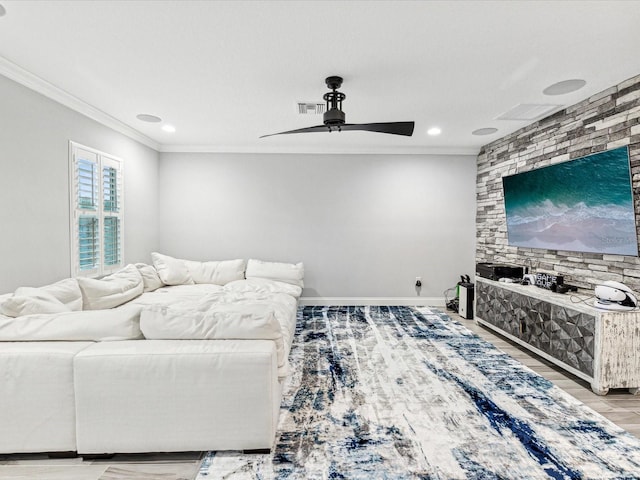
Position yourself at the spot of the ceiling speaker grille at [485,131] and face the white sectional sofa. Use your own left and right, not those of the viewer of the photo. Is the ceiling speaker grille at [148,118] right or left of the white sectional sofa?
right

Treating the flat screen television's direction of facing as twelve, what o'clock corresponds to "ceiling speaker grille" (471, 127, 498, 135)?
The ceiling speaker grille is roughly at 3 o'clock from the flat screen television.

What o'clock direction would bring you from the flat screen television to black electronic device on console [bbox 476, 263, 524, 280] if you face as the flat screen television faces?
The black electronic device on console is roughly at 3 o'clock from the flat screen television.

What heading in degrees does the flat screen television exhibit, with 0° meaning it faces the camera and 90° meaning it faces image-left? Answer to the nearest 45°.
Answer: approximately 45°

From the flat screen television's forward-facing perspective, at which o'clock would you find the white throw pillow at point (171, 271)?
The white throw pillow is roughly at 1 o'clock from the flat screen television.

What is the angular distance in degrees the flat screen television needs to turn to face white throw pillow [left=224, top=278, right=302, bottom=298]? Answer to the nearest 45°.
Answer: approximately 45° to its right

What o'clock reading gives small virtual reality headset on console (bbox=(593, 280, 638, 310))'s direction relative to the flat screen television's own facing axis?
The small virtual reality headset on console is roughly at 10 o'clock from the flat screen television.

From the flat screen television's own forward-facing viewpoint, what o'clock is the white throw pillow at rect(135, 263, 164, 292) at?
The white throw pillow is roughly at 1 o'clock from the flat screen television.

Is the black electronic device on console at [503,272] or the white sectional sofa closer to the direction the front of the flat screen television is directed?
the white sectional sofa
